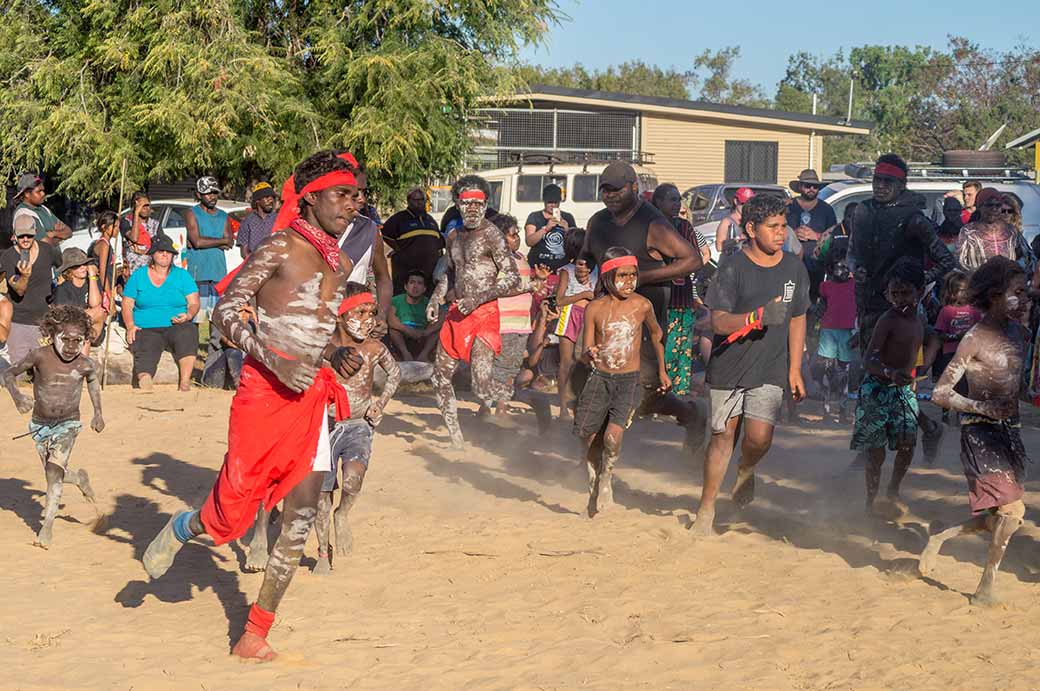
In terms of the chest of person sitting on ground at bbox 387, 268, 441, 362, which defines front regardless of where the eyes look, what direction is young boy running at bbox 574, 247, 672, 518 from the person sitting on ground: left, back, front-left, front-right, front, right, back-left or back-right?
front

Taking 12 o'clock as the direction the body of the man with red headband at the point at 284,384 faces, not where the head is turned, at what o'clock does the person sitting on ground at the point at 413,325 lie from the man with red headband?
The person sitting on ground is roughly at 8 o'clock from the man with red headband.

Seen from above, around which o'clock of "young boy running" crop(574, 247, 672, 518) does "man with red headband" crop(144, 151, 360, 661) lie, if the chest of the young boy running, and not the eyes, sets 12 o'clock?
The man with red headband is roughly at 1 o'clock from the young boy running.

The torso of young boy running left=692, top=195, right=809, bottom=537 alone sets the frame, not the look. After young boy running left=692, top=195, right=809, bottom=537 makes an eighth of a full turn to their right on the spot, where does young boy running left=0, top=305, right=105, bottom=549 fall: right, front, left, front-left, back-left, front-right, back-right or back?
right

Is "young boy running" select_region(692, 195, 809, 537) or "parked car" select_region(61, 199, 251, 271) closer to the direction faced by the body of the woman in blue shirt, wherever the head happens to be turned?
the young boy running

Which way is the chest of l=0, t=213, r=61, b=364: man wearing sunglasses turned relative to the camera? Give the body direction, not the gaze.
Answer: toward the camera
